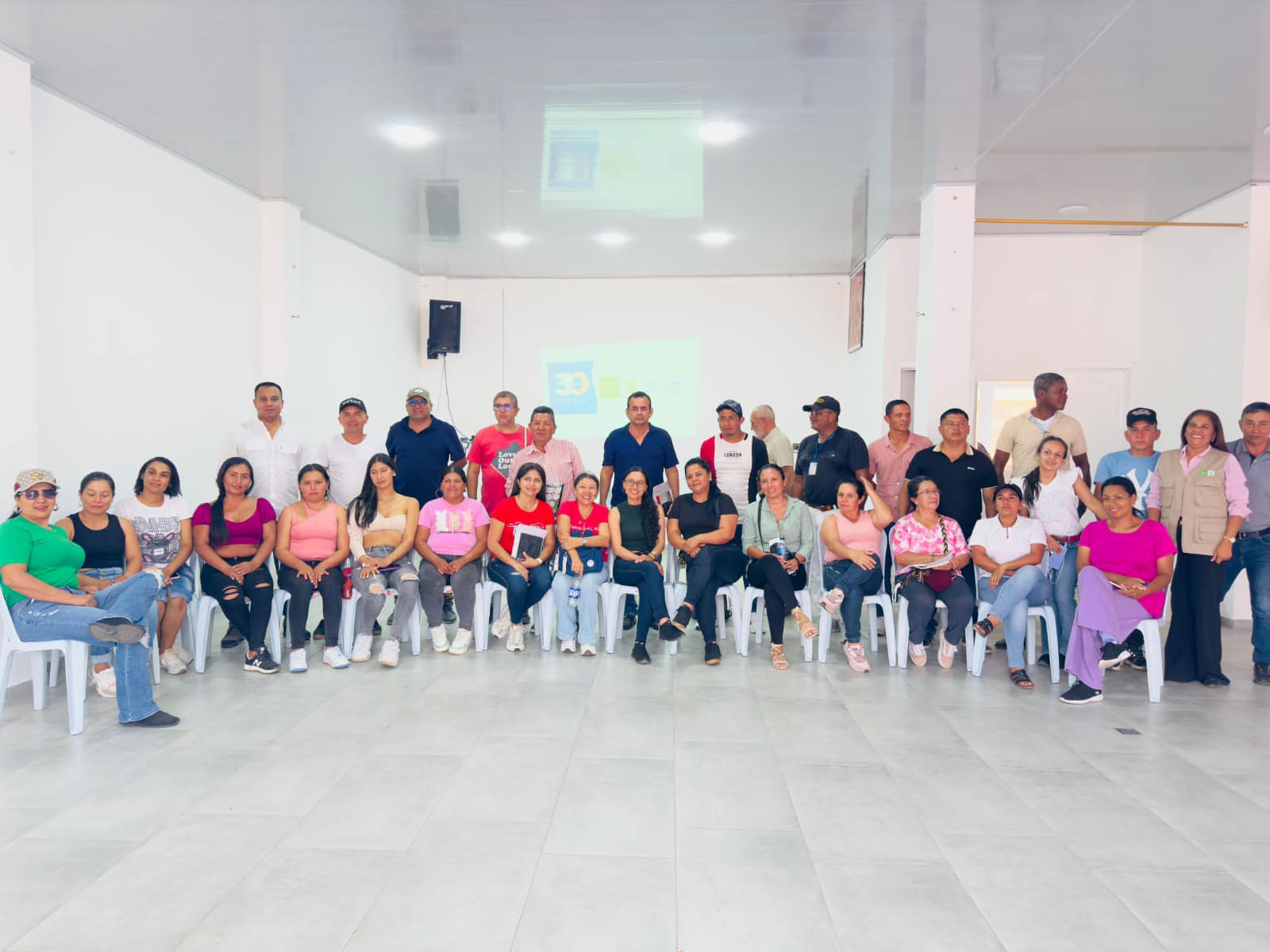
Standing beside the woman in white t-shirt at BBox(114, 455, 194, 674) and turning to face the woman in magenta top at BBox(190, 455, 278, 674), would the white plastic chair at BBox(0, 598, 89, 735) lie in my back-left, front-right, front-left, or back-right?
back-right

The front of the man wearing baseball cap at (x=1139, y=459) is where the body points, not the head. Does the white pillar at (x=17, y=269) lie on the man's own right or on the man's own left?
on the man's own right

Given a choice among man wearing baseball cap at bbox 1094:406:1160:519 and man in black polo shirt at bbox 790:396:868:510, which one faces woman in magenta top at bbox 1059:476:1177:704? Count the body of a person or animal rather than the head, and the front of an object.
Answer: the man wearing baseball cap

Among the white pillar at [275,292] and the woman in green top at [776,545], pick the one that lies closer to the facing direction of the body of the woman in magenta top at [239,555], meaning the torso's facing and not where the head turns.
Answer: the woman in green top

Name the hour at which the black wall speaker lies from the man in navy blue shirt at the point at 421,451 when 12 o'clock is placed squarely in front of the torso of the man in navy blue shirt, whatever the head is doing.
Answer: The black wall speaker is roughly at 6 o'clock from the man in navy blue shirt.

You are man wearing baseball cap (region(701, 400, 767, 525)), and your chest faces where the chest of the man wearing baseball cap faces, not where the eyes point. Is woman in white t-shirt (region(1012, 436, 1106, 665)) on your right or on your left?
on your left

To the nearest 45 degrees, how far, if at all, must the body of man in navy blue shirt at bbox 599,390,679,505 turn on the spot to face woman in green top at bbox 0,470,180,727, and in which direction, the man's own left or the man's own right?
approximately 45° to the man's own right
